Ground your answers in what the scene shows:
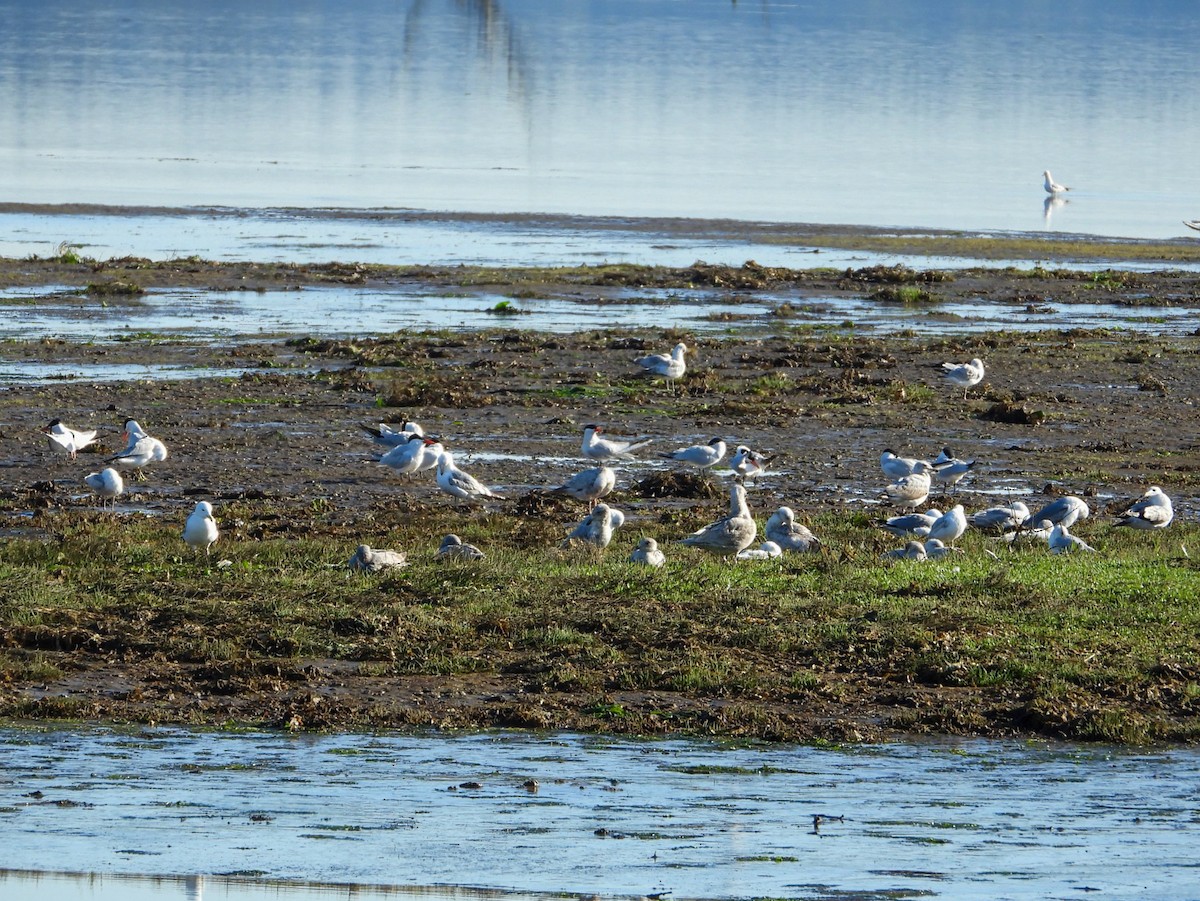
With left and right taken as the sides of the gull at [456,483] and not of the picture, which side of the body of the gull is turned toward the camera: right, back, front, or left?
left

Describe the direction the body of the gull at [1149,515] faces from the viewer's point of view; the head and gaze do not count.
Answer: to the viewer's right

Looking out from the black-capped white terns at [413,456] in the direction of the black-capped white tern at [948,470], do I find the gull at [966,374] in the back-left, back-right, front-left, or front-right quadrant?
front-left

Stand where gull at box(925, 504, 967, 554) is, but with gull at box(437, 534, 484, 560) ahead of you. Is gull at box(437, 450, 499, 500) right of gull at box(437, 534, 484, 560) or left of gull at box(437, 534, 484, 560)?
right

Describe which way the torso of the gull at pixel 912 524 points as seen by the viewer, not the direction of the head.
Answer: to the viewer's right

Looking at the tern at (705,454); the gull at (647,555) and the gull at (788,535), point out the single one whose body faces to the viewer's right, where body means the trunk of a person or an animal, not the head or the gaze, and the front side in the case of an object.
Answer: the tern at (705,454)

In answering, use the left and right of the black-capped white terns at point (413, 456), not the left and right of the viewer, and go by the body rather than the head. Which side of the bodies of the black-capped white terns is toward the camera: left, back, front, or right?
right

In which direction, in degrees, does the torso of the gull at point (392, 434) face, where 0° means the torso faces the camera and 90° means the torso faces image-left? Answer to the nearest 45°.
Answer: approximately 270°

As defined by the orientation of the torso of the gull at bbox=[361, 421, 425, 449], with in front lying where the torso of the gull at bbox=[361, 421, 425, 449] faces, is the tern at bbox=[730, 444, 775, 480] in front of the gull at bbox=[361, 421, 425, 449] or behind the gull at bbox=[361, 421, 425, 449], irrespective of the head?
in front

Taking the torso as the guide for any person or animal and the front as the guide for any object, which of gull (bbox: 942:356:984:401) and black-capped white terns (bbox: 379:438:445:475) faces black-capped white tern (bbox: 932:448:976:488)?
black-capped white terns (bbox: 379:438:445:475)

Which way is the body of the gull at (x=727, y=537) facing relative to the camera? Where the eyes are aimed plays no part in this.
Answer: to the viewer's right

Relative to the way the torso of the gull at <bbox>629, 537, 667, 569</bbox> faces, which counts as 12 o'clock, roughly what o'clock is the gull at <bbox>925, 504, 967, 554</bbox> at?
the gull at <bbox>925, 504, 967, 554</bbox> is roughly at 8 o'clock from the gull at <bbox>629, 537, 667, 569</bbox>.
